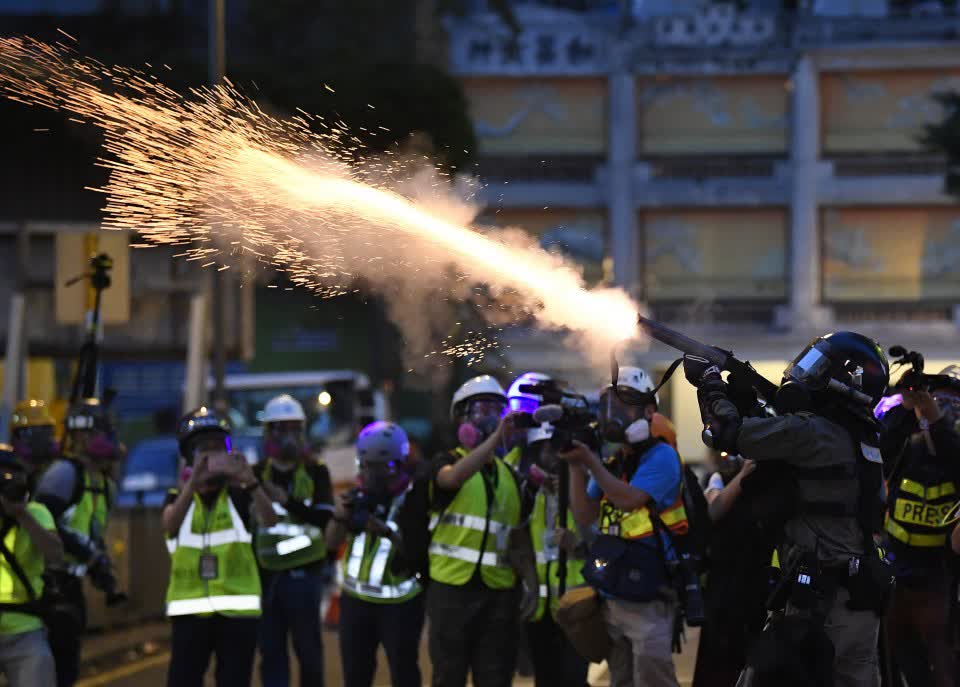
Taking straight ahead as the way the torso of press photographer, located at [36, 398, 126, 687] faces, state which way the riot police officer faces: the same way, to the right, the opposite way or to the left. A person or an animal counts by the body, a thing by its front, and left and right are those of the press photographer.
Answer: the opposite way

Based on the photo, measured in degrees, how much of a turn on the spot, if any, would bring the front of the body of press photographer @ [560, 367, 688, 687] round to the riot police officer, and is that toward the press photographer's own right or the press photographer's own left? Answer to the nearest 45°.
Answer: approximately 90° to the press photographer's own left

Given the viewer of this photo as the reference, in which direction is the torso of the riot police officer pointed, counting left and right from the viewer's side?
facing to the left of the viewer

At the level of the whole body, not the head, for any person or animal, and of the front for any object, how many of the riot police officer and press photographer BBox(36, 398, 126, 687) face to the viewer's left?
1

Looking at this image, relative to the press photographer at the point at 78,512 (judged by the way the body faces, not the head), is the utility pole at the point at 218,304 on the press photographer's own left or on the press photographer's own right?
on the press photographer's own left

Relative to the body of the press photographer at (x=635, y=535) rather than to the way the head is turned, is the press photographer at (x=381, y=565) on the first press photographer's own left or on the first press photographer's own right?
on the first press photographer's own right

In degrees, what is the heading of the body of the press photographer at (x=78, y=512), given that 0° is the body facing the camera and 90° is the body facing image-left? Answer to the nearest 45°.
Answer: approximately 315°

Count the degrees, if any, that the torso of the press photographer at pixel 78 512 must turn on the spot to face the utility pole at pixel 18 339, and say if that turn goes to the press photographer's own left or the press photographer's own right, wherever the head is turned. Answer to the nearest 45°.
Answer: approximately 135° to the press photographer's own left
